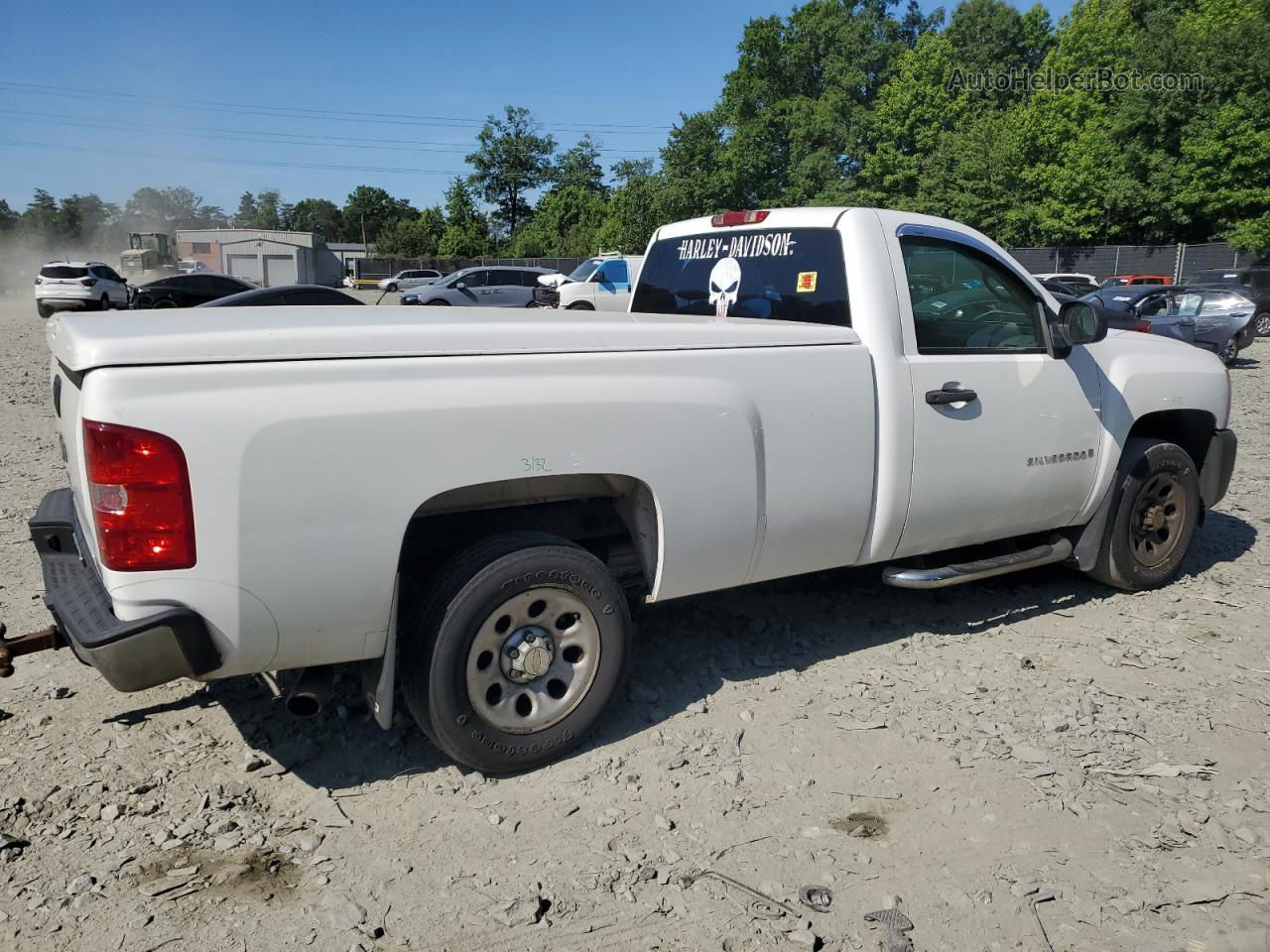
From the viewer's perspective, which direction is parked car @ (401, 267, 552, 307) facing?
to the viewer's left

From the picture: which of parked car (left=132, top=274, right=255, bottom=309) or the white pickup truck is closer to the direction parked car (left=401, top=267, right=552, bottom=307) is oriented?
the parked car

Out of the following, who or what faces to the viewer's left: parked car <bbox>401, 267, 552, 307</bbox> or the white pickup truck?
the parked car

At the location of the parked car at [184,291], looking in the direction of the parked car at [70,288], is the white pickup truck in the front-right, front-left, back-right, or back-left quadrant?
back-left

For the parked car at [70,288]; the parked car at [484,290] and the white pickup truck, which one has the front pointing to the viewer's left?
the parked car at [484,290]

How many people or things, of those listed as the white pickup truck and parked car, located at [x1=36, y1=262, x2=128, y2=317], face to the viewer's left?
0

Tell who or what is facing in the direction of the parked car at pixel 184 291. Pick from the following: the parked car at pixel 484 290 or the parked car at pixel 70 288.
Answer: the parked car at pixel 484 290

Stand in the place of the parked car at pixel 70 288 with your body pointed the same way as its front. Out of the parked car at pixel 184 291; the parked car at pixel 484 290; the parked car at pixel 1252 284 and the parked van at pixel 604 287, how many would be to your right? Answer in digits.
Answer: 4

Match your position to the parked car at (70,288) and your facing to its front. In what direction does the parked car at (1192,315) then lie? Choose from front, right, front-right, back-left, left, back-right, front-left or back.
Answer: right

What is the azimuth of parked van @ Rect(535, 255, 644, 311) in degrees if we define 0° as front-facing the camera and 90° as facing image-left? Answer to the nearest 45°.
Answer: approximately 45°

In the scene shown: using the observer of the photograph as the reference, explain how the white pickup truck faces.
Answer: facing away from the viewer and to the right of the viewer

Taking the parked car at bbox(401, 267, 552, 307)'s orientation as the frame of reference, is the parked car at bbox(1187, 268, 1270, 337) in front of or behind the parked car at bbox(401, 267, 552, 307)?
behind

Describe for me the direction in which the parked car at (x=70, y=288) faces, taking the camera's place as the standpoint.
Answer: facing away from the viewer and to the right of the viewer
